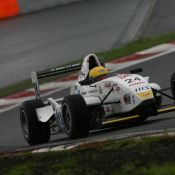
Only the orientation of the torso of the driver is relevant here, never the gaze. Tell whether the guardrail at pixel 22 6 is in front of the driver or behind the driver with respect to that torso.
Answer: behind

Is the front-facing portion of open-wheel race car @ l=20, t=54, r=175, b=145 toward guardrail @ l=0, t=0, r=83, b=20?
no

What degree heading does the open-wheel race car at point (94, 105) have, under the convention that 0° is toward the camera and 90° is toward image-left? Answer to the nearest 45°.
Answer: approximately 315°

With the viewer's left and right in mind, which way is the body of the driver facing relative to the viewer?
facing the viewer and to the right of the viewer
